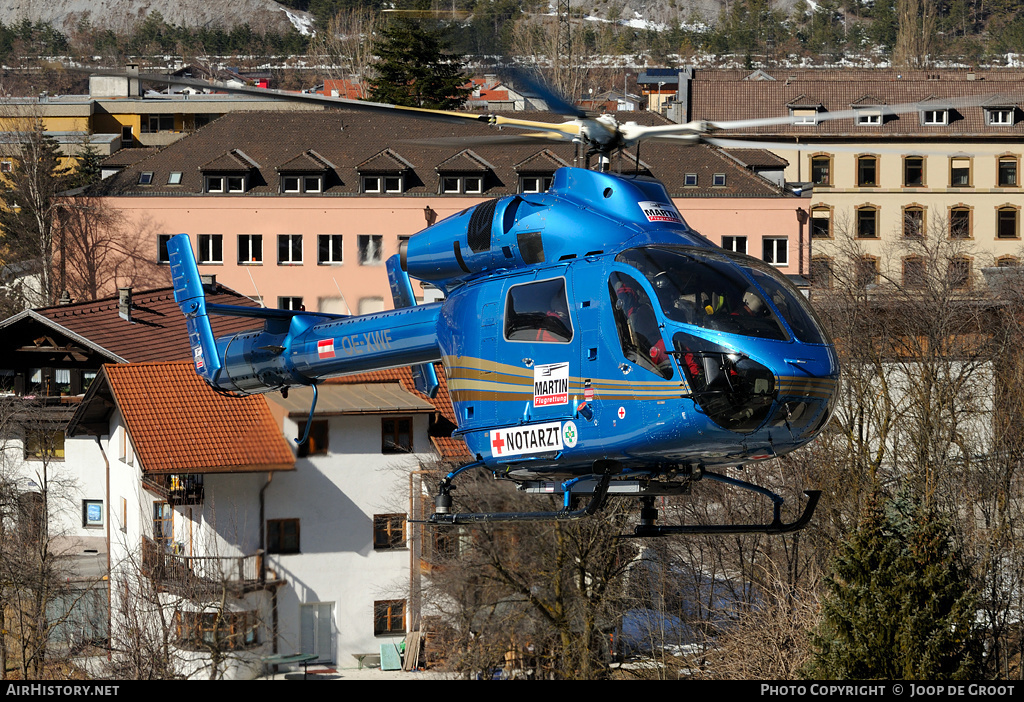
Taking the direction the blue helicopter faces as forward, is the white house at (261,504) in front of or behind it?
behind

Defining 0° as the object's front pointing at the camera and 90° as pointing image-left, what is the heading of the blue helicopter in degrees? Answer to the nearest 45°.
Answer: approximately 315°

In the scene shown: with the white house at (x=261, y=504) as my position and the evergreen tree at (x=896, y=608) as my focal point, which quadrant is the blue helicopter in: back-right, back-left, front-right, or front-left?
front-right
